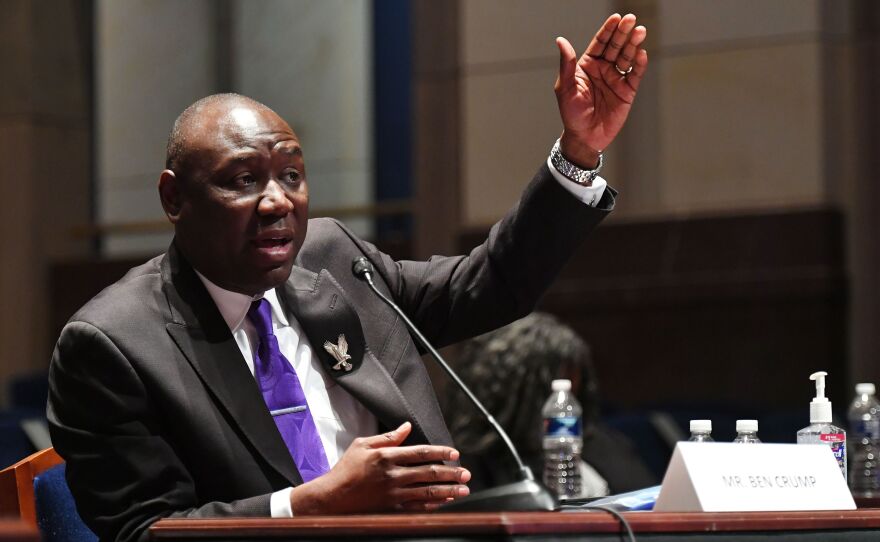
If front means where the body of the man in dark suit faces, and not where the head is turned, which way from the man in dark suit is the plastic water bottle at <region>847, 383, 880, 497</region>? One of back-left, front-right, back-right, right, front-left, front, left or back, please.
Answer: left

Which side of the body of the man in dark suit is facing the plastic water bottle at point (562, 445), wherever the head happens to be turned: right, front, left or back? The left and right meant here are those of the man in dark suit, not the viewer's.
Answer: left

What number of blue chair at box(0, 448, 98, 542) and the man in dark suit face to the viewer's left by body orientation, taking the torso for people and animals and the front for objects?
0

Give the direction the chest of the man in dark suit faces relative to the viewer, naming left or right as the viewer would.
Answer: facing the viewer and to the right of the viewer

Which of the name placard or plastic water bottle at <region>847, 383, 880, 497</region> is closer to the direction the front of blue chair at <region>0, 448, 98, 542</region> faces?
the name placard

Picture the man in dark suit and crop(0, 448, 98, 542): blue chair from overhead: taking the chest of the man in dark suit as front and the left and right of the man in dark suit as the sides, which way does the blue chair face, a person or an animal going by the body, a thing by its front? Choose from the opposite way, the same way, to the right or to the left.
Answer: the same way

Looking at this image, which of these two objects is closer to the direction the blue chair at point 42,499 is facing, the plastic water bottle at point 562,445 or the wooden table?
the wooden table

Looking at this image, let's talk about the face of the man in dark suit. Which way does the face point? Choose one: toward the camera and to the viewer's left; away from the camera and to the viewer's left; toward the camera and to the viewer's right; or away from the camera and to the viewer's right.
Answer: toward the camera and to the viewer's right

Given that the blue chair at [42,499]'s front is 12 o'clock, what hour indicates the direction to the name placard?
The name placard is roughly at 12 o'clock from the blue chair.

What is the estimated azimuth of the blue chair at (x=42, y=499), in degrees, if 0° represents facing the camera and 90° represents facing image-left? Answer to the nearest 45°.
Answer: approximately 315°

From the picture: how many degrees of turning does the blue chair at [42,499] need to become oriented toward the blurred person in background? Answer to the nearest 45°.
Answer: approximately 90° to its left

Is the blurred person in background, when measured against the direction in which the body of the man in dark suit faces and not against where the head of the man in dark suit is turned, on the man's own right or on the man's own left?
on the man's own left

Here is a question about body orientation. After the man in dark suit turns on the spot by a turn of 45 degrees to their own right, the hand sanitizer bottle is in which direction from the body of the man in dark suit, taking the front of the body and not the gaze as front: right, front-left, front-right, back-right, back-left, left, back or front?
left

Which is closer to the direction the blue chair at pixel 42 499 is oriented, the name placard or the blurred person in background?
the name placard

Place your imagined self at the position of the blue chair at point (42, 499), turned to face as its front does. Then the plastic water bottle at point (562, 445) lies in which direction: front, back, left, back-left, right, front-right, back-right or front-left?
left
